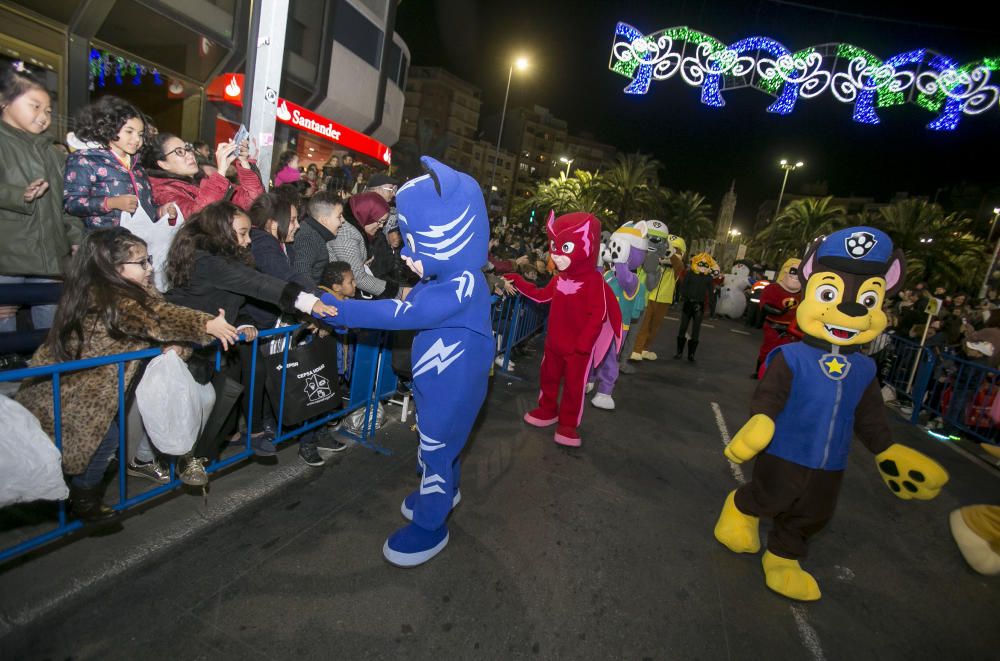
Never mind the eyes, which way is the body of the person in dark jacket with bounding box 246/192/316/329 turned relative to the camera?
to the viewer's right

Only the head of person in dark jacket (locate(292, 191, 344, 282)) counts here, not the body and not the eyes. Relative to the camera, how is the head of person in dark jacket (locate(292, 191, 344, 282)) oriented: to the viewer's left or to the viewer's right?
to the viewer's right

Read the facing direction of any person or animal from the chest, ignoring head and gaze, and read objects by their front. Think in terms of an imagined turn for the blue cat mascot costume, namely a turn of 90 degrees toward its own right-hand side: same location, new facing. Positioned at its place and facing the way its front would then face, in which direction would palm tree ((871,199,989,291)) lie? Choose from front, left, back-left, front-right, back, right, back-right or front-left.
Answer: front-right

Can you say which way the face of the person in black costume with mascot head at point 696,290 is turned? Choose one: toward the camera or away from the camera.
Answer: toward the camera

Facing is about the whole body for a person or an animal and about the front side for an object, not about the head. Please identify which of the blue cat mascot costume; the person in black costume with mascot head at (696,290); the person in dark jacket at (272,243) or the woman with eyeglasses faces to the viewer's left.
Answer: the blue cat mascot costume

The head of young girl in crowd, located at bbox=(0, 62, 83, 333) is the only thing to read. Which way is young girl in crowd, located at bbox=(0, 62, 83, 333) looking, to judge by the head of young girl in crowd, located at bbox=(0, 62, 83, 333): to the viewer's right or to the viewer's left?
to the viewer's right

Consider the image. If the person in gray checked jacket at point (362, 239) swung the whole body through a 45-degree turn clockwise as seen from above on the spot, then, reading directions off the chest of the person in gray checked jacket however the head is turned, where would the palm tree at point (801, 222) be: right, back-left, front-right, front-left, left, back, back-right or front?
left

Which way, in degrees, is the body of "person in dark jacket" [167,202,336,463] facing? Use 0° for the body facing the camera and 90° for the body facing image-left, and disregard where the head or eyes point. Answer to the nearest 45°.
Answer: approximately 270°

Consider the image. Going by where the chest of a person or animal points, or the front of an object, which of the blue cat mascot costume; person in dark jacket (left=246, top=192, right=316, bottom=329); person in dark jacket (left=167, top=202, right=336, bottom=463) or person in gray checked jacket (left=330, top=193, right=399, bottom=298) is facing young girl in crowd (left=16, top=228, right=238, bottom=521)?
the blue cat mascot costume

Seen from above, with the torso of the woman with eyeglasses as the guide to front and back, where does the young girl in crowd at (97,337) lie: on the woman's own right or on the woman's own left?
on the woman's own right

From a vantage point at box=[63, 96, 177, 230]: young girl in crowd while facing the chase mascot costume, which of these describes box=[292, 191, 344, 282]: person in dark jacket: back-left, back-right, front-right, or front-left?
front-left

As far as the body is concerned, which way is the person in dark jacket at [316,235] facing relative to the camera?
to the viewer's right

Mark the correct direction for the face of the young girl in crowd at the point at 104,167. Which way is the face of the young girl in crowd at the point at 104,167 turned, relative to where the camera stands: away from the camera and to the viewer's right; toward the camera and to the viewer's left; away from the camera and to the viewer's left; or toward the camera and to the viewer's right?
toward the camera and to the viewer's right

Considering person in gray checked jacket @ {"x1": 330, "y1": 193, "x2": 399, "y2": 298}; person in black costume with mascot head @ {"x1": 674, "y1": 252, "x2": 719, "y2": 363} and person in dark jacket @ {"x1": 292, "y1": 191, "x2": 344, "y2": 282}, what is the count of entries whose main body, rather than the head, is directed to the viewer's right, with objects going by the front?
2

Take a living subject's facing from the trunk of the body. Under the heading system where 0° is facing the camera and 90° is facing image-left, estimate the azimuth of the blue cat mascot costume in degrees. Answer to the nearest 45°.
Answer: approximately 90°

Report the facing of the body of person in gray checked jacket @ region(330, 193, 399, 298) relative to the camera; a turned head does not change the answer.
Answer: to the viewer's right

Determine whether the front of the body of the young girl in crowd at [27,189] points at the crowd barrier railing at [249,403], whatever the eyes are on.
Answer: yes

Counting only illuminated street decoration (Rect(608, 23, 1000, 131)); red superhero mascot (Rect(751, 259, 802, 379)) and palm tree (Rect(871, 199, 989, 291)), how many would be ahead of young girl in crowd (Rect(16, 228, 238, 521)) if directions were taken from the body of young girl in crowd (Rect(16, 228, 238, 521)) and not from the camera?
3

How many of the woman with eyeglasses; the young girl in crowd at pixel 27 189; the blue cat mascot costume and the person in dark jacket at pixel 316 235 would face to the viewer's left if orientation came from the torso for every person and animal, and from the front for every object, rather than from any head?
1

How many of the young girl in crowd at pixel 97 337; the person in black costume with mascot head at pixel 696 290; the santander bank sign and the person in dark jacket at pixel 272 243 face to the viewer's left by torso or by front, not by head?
0

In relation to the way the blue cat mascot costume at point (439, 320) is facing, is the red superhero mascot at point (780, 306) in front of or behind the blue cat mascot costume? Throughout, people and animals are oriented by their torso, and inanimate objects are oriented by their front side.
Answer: behind
